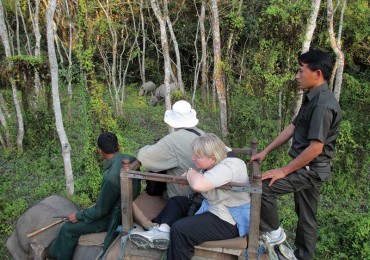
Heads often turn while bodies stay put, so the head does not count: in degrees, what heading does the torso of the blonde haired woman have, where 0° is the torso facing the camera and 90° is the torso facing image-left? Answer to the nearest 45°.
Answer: approximately 90°

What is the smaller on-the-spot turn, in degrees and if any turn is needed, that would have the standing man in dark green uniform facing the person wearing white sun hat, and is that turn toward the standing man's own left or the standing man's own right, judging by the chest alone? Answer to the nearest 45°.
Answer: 0° — they already face them

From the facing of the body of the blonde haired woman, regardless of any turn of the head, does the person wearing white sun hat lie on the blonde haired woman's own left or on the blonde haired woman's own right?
on the blonde haired woman's own right

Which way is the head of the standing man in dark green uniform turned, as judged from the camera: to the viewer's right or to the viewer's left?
to the viewer's left

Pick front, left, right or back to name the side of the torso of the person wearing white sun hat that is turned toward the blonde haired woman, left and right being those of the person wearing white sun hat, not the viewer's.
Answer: back

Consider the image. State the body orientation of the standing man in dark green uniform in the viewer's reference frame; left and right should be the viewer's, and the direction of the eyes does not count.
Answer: facing to the left of the viewer

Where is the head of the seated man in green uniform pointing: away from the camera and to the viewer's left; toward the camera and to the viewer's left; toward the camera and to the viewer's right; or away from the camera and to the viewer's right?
away from the camera and to the viewer's left

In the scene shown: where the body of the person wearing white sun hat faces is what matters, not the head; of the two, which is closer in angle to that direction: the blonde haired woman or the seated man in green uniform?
the seated man in green uniform

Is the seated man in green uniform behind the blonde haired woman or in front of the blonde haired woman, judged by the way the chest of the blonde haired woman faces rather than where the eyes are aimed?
in front

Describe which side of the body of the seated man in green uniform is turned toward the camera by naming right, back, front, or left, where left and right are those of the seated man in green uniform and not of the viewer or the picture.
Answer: left

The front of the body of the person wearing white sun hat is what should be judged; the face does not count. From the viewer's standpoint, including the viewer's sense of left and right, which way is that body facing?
facing away from the viewer and to the left of the viewer

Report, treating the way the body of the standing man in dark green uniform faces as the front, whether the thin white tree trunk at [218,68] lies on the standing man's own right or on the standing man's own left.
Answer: on the standing man's own right
